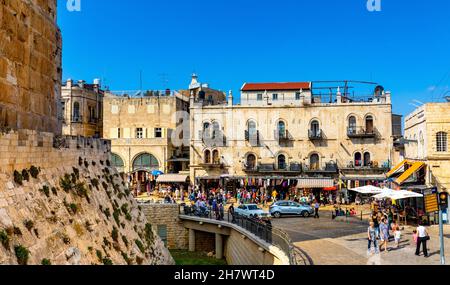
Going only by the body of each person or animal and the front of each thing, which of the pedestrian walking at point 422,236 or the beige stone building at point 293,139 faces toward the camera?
the beige stone building

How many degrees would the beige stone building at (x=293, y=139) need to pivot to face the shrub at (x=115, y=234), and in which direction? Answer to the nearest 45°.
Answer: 0° — it already faces it

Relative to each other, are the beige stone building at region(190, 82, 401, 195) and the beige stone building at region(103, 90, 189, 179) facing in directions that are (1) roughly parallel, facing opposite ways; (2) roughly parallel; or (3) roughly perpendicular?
roughly parallel

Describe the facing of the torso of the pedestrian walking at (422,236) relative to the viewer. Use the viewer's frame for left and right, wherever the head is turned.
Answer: facing away from the viewer

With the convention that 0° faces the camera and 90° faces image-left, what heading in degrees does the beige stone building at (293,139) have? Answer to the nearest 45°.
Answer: approximately 0°

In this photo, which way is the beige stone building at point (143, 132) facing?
toward the camera

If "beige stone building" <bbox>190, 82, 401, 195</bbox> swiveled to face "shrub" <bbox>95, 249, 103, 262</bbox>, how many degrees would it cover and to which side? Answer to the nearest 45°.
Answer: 0° — it already faces it

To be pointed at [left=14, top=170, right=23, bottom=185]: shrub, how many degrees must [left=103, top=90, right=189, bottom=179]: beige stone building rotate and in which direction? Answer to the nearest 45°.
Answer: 0° — it already faces it

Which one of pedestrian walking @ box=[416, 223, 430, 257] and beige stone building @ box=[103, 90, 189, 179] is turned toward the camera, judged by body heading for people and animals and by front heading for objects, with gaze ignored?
the beige stone building

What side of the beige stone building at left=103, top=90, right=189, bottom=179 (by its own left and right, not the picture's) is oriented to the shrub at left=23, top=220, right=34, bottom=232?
front

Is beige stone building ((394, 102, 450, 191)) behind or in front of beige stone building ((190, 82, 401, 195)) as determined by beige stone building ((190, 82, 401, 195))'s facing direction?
in front

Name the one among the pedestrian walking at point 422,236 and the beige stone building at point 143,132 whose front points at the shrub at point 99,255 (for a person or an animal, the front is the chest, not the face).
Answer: the beige stone building

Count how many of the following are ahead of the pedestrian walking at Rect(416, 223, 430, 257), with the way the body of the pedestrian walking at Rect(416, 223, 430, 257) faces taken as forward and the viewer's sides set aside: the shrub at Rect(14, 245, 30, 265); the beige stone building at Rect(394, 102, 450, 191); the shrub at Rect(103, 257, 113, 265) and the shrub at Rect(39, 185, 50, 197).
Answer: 1

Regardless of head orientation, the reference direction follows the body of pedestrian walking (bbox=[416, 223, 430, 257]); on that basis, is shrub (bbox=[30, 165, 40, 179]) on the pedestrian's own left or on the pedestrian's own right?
on the pedestrian's own left

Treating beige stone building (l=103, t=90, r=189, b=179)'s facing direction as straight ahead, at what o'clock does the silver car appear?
The silver car is roughly at 11 o'clock from the beige stone building.
